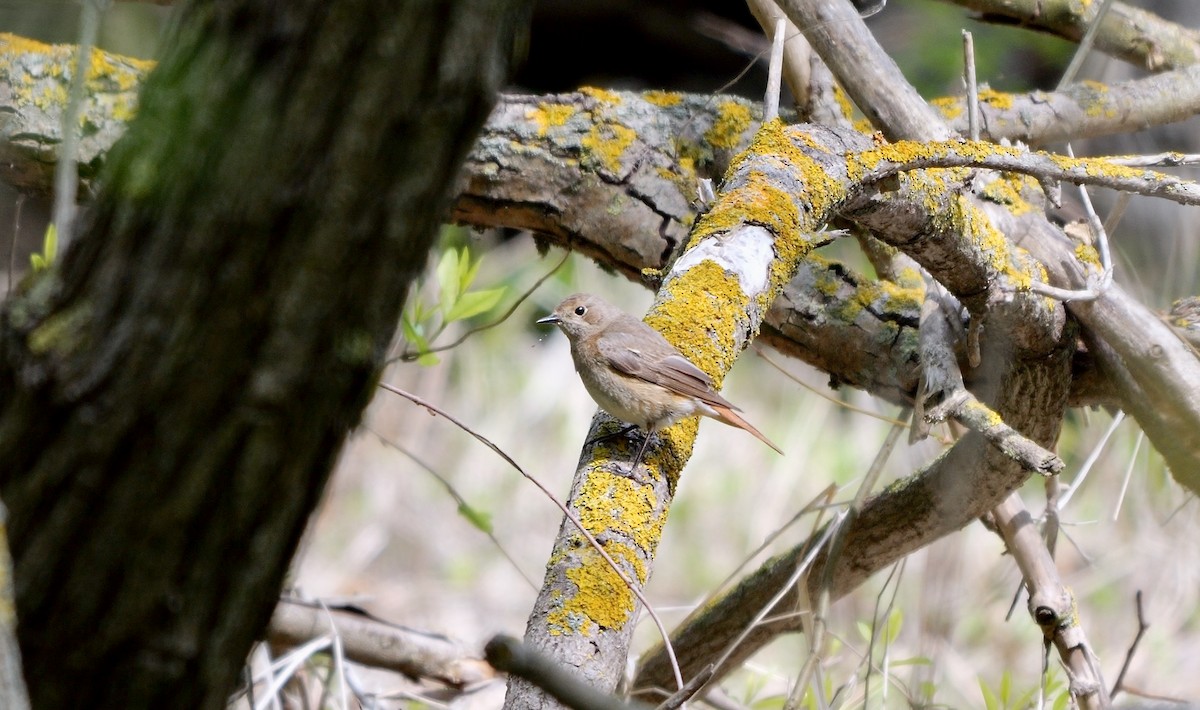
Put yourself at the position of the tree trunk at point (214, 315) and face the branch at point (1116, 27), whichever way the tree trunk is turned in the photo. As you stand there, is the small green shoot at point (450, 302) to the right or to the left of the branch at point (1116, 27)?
left

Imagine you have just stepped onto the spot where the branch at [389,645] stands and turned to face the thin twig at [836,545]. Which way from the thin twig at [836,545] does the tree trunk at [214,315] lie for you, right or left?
right

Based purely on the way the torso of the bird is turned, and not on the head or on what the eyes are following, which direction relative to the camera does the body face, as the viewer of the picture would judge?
to the viewer's left

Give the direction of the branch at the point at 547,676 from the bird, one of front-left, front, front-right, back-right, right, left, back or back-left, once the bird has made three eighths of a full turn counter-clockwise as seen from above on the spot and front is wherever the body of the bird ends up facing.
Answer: front-right

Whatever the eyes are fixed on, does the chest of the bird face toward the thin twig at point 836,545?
no

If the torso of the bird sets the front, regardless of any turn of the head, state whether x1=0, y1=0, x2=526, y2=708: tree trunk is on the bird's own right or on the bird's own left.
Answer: on the bird's own left
